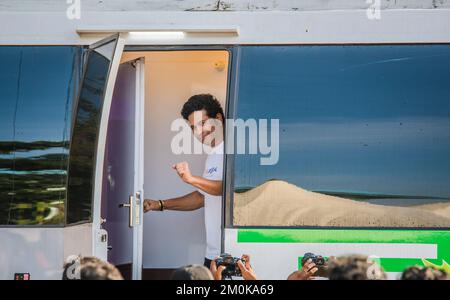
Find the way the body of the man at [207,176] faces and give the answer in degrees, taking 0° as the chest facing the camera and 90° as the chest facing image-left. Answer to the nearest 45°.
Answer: approximately 45°
